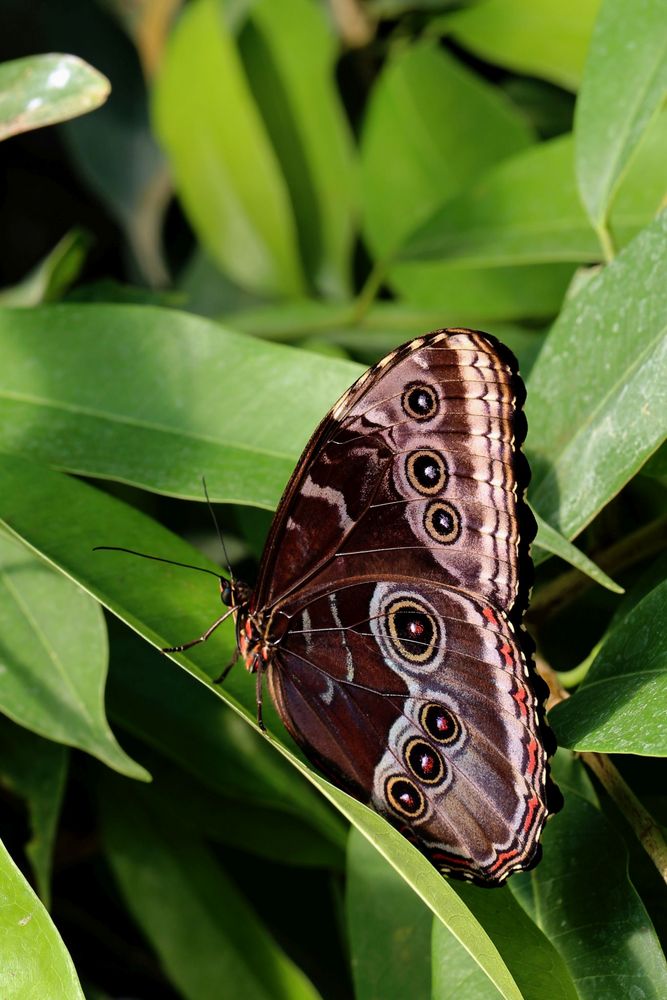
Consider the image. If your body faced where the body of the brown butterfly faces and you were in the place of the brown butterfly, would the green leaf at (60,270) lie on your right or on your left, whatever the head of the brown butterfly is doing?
on your right

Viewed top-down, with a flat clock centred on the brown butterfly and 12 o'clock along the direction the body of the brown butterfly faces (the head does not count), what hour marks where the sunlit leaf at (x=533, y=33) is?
The sunlit leaf is roughly at 3 o'clock from the brown butterfly.

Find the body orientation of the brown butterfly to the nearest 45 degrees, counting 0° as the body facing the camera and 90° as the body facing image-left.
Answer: approximately 90°

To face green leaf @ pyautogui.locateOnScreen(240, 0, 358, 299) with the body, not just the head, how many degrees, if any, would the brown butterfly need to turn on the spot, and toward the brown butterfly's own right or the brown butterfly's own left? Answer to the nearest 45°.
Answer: approximately 90° to the brown butterfly's own right
